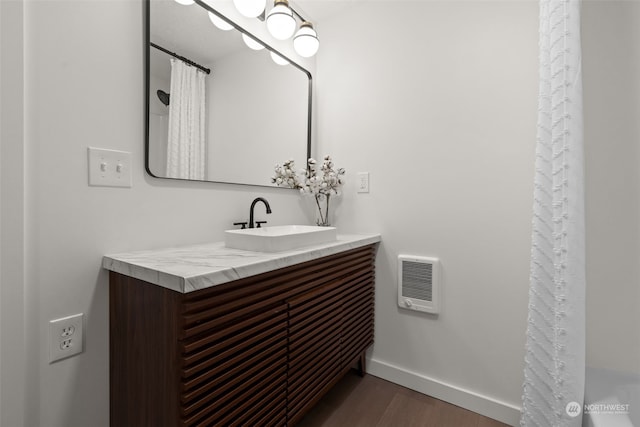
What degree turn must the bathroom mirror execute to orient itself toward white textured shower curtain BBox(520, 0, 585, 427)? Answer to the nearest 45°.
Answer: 0° — it already faces it

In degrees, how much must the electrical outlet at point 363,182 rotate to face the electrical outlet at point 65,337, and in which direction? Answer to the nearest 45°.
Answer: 0° — it already faces it

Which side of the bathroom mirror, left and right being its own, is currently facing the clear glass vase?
left

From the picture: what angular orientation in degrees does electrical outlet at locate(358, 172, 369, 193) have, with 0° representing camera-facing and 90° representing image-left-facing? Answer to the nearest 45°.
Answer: approximately 45°

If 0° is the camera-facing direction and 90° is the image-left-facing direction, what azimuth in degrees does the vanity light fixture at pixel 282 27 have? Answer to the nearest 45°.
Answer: approximately 315°

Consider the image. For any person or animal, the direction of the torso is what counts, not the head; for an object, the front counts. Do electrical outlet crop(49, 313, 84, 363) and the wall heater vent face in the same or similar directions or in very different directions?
very different directions

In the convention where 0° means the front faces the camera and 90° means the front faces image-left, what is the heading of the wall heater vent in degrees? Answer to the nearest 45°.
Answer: approximately 45°

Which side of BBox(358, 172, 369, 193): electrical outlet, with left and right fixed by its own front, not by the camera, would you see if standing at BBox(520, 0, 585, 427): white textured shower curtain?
left

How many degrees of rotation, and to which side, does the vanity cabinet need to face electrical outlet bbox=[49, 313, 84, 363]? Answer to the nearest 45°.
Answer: approximately 135° to its right

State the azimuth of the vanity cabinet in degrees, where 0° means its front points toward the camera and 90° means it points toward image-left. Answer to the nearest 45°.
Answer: approximately 315°
